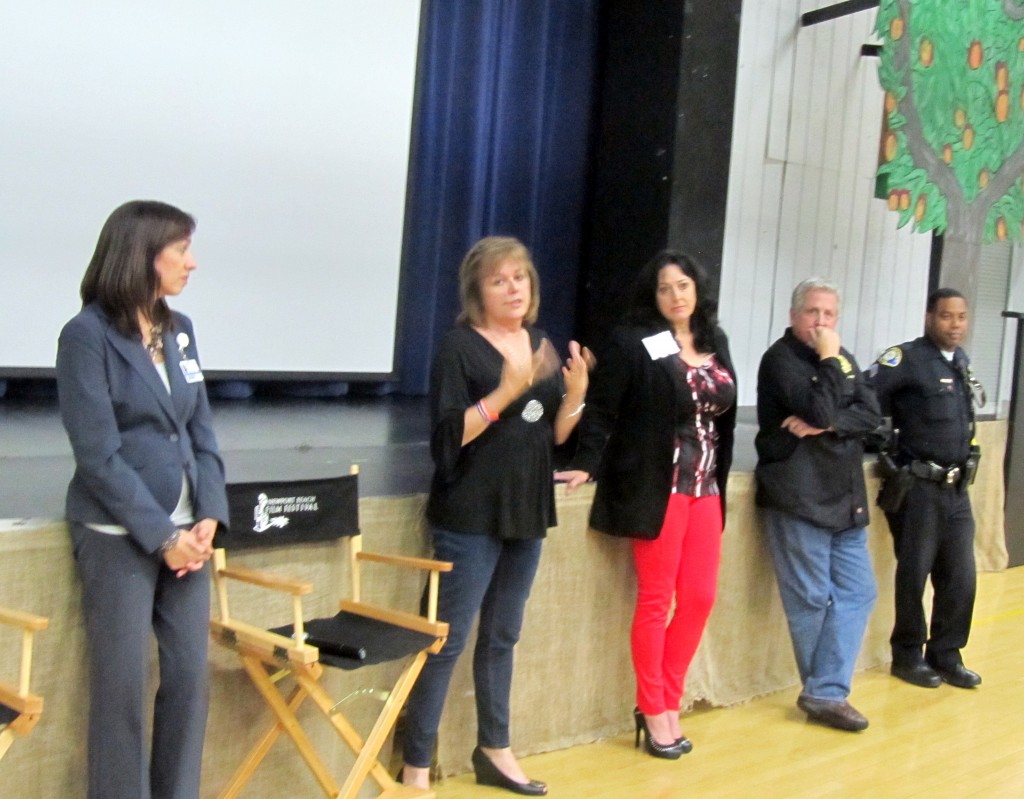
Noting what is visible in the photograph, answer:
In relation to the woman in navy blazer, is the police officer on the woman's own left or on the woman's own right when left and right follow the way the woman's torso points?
on the woman's own left

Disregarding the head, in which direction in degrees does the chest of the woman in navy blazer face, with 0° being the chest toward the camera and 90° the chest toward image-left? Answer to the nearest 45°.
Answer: approximately 315°

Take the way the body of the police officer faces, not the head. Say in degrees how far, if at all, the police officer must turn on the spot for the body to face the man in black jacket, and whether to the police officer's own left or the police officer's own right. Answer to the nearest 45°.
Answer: approximately 90° to the police officer's own right

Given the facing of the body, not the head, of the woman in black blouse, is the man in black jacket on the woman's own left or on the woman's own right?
on the woman's own left

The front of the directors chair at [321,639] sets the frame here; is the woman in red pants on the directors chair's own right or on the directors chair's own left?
on the directors chair's own left

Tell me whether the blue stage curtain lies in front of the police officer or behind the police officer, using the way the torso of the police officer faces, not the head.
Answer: behind

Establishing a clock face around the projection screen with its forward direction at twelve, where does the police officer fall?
The police officer is roughly at 10 o'clock from the projection screen.

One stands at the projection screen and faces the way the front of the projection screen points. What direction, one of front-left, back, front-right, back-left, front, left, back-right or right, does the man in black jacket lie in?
front-left

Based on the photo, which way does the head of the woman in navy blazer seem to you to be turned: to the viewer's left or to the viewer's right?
to the viewer's right

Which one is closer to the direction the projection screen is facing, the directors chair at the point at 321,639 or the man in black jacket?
the directors chair

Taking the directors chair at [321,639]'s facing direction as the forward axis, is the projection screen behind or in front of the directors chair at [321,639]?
behind
